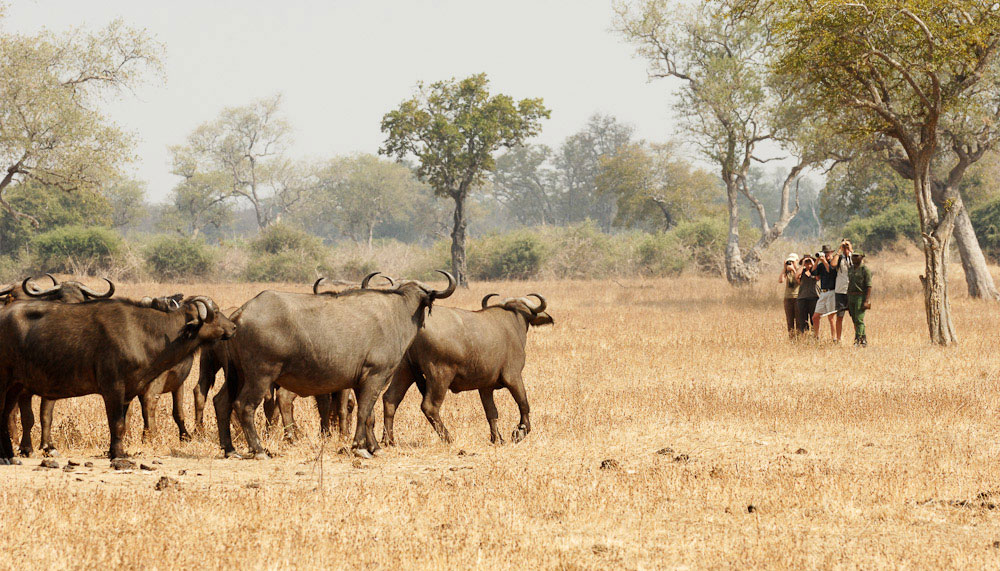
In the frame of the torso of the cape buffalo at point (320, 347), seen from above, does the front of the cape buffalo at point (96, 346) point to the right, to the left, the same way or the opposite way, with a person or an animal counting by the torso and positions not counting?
the same way

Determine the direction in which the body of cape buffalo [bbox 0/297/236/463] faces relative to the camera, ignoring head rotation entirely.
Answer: to the viewer's right

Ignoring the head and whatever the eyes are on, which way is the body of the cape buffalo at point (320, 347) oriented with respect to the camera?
to the viewer's right

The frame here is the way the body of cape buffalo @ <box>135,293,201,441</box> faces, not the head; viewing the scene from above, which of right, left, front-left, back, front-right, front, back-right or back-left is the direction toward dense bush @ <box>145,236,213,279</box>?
left

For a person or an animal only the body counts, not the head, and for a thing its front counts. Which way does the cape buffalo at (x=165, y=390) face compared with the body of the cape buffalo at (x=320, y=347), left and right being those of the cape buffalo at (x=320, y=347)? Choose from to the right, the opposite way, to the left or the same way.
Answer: the same way

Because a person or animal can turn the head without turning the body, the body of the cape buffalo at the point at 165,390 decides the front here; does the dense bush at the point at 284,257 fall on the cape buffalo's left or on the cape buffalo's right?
on the cape buffalo's left

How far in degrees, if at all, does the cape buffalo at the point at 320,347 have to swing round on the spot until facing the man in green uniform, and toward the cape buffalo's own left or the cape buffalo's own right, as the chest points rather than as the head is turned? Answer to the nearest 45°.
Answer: approximately 45° to the cape buffalo's own left

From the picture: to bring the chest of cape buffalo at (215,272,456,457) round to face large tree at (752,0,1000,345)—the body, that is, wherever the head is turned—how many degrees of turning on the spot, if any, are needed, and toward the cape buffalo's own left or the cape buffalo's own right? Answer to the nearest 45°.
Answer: approximately 45° to the cape buffalo's own left

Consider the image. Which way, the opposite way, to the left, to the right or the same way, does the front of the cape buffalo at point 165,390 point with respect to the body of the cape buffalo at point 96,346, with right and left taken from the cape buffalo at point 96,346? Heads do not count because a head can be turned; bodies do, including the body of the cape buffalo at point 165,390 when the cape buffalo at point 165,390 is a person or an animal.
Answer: the same way

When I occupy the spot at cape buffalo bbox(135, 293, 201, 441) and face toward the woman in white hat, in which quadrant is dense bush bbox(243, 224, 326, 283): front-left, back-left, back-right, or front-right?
front-left

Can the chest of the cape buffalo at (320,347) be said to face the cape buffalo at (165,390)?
no

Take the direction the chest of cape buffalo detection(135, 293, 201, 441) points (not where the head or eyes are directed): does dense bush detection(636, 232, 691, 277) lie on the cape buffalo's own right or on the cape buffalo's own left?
on the cape buffalo's own left

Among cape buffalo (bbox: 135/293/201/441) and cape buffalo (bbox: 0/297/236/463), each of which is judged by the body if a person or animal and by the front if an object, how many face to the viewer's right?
2

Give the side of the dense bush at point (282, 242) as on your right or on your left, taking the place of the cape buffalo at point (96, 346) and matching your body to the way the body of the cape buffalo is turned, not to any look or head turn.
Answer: on your left

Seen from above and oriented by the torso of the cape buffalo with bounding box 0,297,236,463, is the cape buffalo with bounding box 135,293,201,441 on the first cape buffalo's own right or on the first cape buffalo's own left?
on the first cape buffalo's own left

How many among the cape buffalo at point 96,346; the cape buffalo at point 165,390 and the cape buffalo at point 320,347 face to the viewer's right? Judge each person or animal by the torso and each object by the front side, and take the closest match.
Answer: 3

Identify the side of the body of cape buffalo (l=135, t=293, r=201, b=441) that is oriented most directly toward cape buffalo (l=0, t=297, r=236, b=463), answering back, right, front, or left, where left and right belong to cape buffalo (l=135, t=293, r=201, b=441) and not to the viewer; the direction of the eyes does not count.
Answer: right

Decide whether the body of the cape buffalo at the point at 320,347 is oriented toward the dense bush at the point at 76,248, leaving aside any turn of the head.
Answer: no

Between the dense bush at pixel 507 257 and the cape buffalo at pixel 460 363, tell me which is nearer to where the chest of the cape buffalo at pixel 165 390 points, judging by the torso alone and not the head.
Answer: the cape buffalo

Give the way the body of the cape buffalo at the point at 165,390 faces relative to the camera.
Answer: to the viewer's right

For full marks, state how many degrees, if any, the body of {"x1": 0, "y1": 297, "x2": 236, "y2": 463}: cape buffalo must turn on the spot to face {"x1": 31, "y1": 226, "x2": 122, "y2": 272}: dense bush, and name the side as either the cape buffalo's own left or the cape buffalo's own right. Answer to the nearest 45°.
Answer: approximately 90° to the cape buffalo's own left
